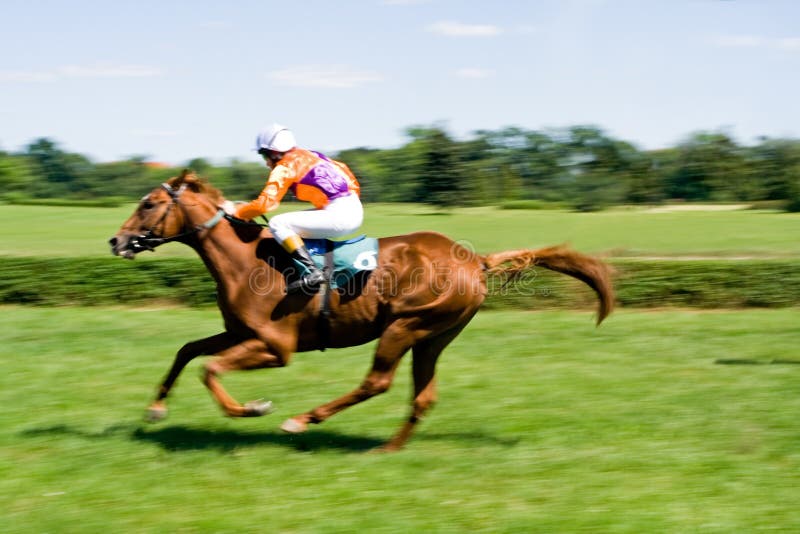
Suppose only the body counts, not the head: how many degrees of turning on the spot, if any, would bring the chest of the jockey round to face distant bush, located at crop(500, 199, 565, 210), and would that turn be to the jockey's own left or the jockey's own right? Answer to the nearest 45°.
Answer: approximately 90° to the jockey's own right

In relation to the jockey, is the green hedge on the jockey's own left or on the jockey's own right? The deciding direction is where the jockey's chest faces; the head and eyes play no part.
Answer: on the jockey's own right

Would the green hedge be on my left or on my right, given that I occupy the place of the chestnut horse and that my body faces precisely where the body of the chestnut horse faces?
on my right

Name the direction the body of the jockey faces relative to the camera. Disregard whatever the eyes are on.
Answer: to the viewer's left

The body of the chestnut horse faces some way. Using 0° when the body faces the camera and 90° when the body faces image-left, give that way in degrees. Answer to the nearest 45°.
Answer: approximately 90°

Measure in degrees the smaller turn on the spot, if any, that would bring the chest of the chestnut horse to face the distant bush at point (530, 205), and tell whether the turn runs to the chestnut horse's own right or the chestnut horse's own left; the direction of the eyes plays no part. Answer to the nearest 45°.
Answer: approximately 90° to the chestnut horse's own right

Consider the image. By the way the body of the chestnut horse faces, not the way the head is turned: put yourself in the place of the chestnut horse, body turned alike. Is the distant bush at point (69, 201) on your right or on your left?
on your right
